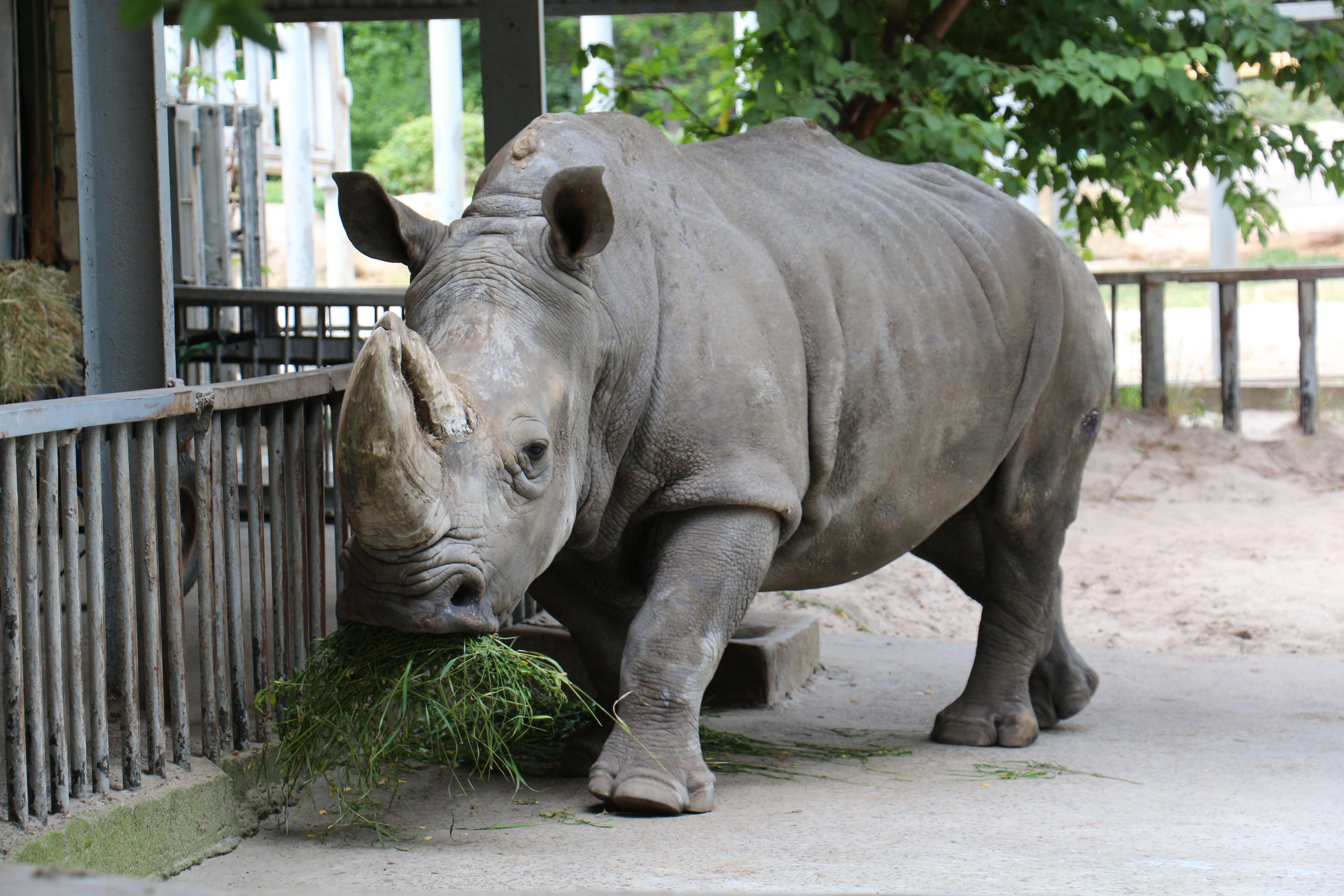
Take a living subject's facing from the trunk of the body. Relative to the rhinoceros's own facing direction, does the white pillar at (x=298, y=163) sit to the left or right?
on its right

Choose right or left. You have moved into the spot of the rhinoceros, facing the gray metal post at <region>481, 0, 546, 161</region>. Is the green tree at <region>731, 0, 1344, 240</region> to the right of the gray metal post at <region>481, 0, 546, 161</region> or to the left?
right

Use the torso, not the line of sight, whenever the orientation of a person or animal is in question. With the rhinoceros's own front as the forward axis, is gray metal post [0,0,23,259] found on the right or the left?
on its right

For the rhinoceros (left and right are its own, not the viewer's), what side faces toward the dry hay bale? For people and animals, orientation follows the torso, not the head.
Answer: right

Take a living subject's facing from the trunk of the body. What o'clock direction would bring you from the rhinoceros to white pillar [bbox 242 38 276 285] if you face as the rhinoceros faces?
The white pillar is roughly at 4 o'clock from the rhinoceros.

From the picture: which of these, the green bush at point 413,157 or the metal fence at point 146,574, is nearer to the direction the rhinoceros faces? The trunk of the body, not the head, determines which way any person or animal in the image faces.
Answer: the metal fence

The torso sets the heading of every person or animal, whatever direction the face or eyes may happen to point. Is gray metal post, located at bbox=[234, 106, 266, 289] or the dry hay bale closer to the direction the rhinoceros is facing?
the dry hay bale

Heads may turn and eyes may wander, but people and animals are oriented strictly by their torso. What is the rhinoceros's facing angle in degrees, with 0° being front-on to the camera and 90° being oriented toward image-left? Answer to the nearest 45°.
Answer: approximately 45°

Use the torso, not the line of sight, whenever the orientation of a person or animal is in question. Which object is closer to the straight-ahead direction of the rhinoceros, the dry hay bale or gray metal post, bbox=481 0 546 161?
the dry hay bale

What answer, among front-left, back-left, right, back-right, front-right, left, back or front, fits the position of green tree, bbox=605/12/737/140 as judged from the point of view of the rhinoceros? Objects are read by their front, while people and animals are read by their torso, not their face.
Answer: back-right

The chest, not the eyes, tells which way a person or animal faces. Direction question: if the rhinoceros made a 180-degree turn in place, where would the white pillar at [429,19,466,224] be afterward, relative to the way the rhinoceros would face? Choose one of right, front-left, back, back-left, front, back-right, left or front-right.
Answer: front-left

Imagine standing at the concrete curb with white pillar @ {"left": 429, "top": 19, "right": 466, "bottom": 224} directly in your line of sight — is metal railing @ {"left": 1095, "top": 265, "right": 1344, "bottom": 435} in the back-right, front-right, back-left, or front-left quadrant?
front-right
